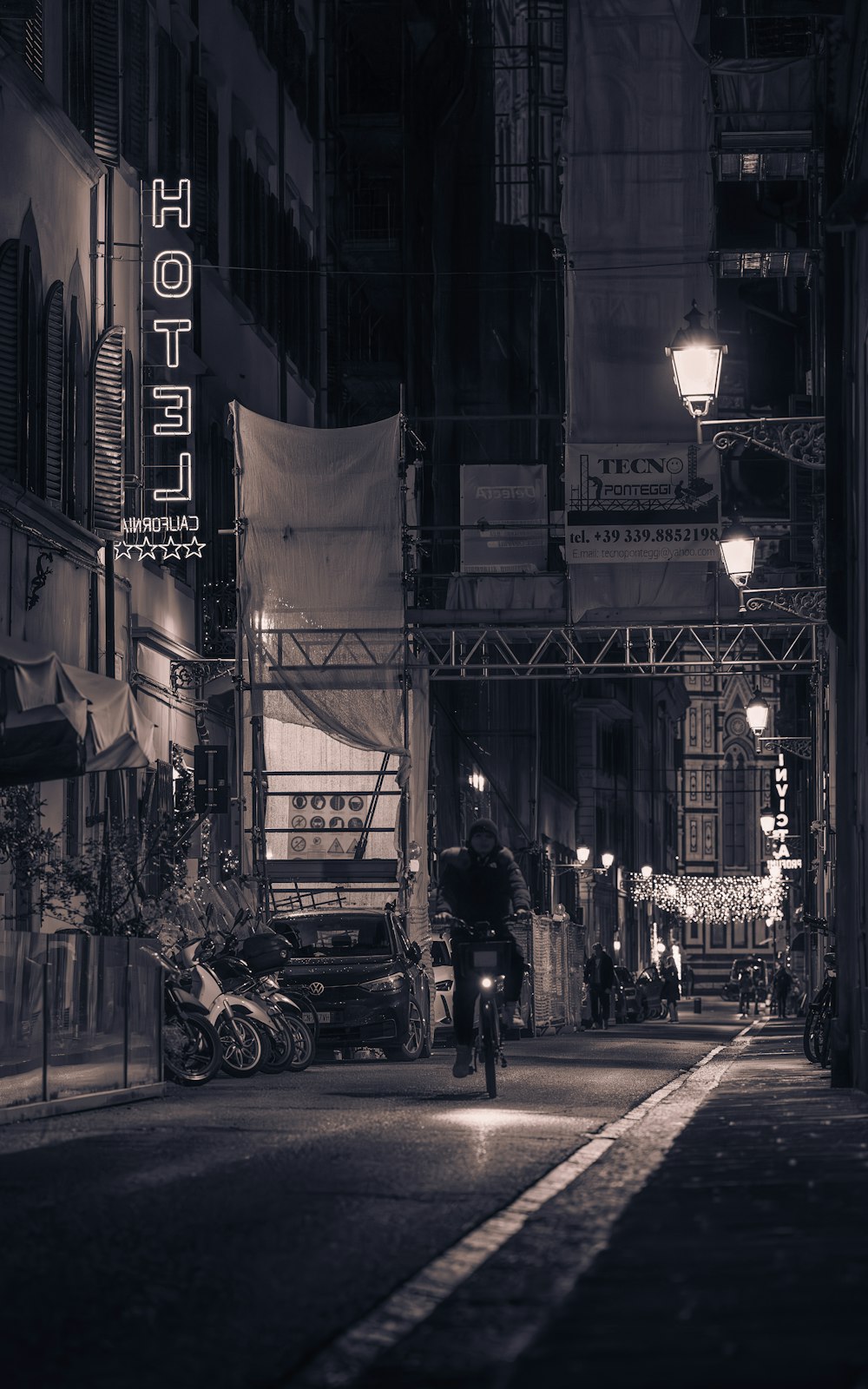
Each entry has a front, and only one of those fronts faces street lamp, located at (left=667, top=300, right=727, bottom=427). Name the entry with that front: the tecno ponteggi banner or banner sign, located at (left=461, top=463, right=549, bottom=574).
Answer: the tecno ponteggi banner

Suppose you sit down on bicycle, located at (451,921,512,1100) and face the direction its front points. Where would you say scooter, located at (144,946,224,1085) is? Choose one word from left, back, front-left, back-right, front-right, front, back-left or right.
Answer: back-right

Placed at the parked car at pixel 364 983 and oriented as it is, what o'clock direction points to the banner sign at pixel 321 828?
The banner sign is roughly at 6 o'clock from the parked car.

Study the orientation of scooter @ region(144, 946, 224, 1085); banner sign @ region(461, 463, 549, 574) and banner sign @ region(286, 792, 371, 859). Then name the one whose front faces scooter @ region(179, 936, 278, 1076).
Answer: banner sign @ region(286, 792, 371, 859)
